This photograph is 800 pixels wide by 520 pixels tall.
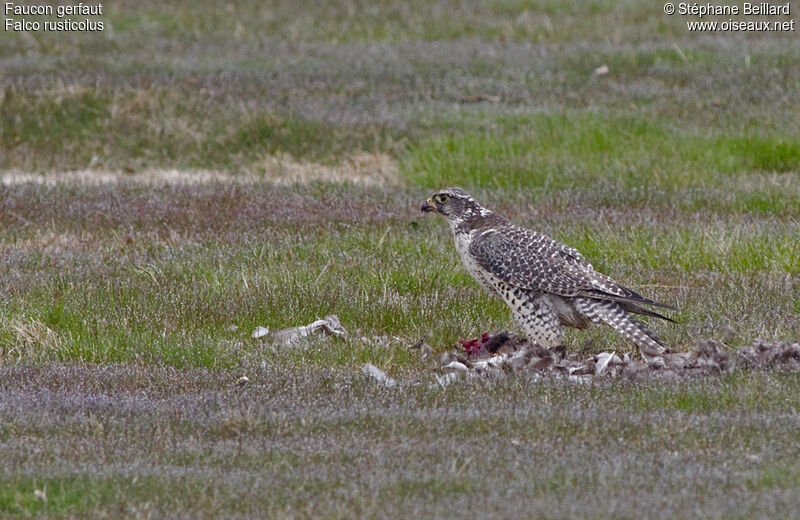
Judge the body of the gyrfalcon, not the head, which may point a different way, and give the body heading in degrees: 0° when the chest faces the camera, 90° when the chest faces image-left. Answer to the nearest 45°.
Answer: approximately 90°
